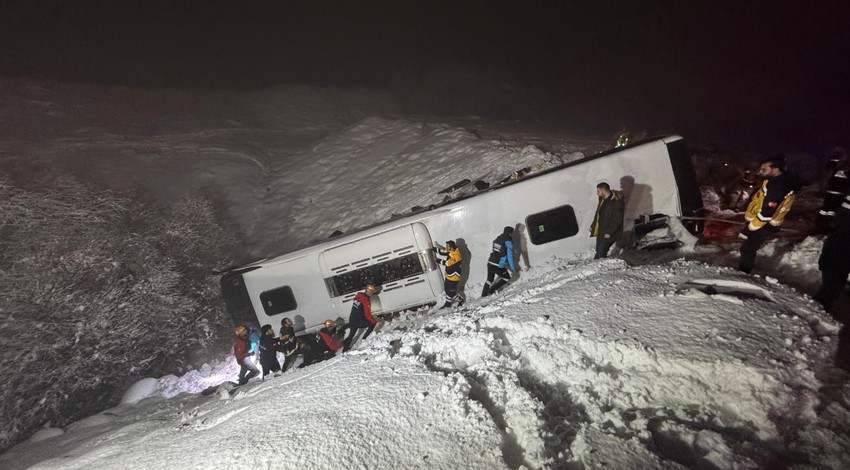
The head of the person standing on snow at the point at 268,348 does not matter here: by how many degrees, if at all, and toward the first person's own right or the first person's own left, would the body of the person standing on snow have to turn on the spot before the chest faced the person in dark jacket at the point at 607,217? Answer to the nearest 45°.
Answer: approximately 45° to the first person's own right

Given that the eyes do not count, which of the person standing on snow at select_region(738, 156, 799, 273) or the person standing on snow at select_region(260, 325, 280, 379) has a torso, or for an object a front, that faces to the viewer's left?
the person standing on snow at select_region(738, 156, 799, 273)

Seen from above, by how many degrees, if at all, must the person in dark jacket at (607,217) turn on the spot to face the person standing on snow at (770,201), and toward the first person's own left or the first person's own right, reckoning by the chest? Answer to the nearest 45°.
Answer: approximately 135° to the first person's own left

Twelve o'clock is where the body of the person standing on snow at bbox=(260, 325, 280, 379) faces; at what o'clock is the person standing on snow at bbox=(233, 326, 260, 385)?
the person standing on snow at bbox=(233, 326, 260, 385) is roughly at 6 o'clock from the person standing on snow at bbox=(260, 325, 280, 379).

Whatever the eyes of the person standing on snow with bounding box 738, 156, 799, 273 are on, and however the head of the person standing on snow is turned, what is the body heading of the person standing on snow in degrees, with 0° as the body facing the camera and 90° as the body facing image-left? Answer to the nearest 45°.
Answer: approximately 90°

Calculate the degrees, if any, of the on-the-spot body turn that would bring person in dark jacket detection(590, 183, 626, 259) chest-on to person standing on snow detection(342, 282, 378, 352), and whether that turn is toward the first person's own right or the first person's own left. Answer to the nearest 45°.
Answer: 0° — they already face them

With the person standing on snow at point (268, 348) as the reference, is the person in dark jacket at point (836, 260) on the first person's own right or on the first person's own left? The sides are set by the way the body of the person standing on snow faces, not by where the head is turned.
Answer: on the first person's own right
